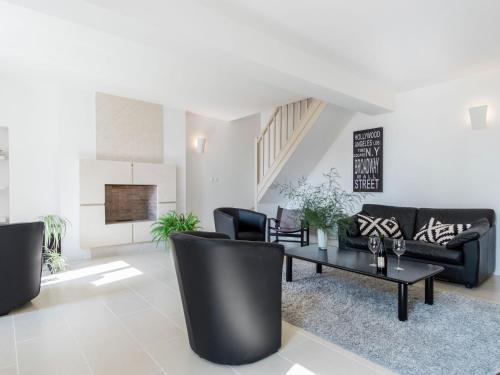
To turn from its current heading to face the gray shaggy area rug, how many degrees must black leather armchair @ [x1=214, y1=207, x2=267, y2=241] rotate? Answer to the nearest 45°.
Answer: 0° — it already faces it

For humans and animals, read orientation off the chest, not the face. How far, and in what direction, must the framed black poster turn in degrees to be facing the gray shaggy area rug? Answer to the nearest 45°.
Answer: approximately 45° to its left

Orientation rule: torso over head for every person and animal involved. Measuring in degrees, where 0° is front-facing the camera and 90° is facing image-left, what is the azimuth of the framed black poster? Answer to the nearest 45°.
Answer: approximately 45°

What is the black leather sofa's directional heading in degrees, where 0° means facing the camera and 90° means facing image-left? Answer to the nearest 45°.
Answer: approximately 45°

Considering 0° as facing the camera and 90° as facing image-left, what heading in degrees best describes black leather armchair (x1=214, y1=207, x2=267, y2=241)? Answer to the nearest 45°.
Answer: approximately 315°

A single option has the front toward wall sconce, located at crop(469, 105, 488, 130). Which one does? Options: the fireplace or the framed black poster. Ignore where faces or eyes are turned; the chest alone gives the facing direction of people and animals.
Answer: the fireplace

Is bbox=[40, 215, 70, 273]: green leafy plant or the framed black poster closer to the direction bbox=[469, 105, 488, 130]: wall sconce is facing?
the green leafy plant

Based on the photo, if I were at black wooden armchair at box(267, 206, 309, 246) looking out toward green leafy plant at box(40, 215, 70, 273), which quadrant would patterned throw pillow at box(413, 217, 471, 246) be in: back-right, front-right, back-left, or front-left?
back-left

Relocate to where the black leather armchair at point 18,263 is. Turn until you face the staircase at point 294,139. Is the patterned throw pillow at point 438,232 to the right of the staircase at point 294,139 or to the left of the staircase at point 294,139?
right
